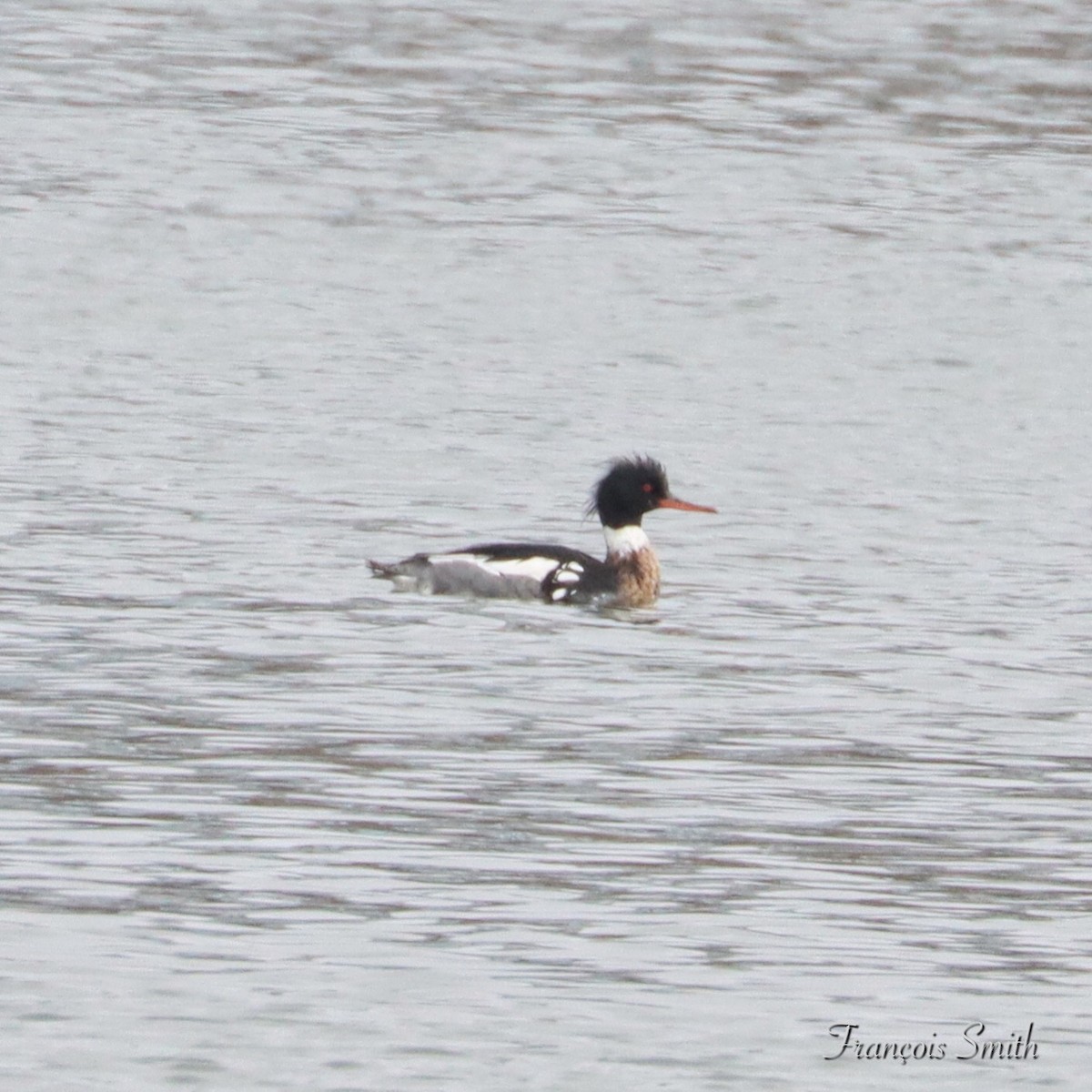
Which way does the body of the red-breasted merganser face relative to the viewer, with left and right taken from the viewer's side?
facing to the right of the viewer
